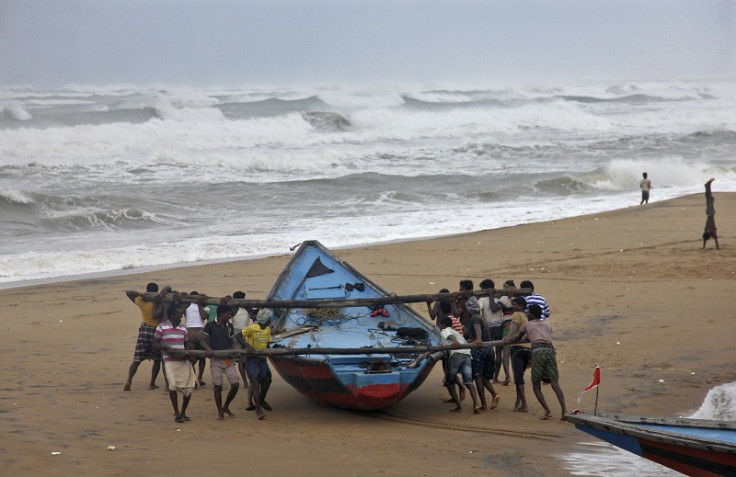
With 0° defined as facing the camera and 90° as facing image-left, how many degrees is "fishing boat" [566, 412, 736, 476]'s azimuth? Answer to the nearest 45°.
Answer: approximately 90°

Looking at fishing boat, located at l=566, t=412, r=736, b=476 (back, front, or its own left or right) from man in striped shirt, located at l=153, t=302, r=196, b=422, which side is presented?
front

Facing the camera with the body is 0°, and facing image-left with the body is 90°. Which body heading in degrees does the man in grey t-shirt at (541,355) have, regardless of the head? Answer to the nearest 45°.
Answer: approximately 135°

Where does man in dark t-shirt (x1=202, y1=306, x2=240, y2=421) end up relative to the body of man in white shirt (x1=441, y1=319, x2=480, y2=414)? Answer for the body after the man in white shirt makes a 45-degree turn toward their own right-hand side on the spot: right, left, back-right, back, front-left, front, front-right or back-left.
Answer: left

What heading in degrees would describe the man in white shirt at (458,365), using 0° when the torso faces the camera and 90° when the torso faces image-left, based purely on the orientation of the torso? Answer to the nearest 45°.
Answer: approximately 135°

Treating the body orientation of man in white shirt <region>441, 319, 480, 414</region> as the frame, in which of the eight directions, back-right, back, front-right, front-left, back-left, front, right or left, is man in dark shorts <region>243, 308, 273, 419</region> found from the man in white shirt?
front-left

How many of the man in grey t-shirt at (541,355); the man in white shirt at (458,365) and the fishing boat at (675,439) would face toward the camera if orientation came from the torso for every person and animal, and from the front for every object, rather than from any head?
0

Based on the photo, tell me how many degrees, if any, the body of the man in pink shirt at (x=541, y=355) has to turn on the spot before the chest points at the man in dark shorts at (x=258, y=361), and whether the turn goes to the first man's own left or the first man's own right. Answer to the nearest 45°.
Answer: approximately 45° to the first man's own left

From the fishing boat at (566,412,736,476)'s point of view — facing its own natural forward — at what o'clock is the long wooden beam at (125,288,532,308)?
The long wooden beam is roughly at 1 o'clock from the fishing boat.
